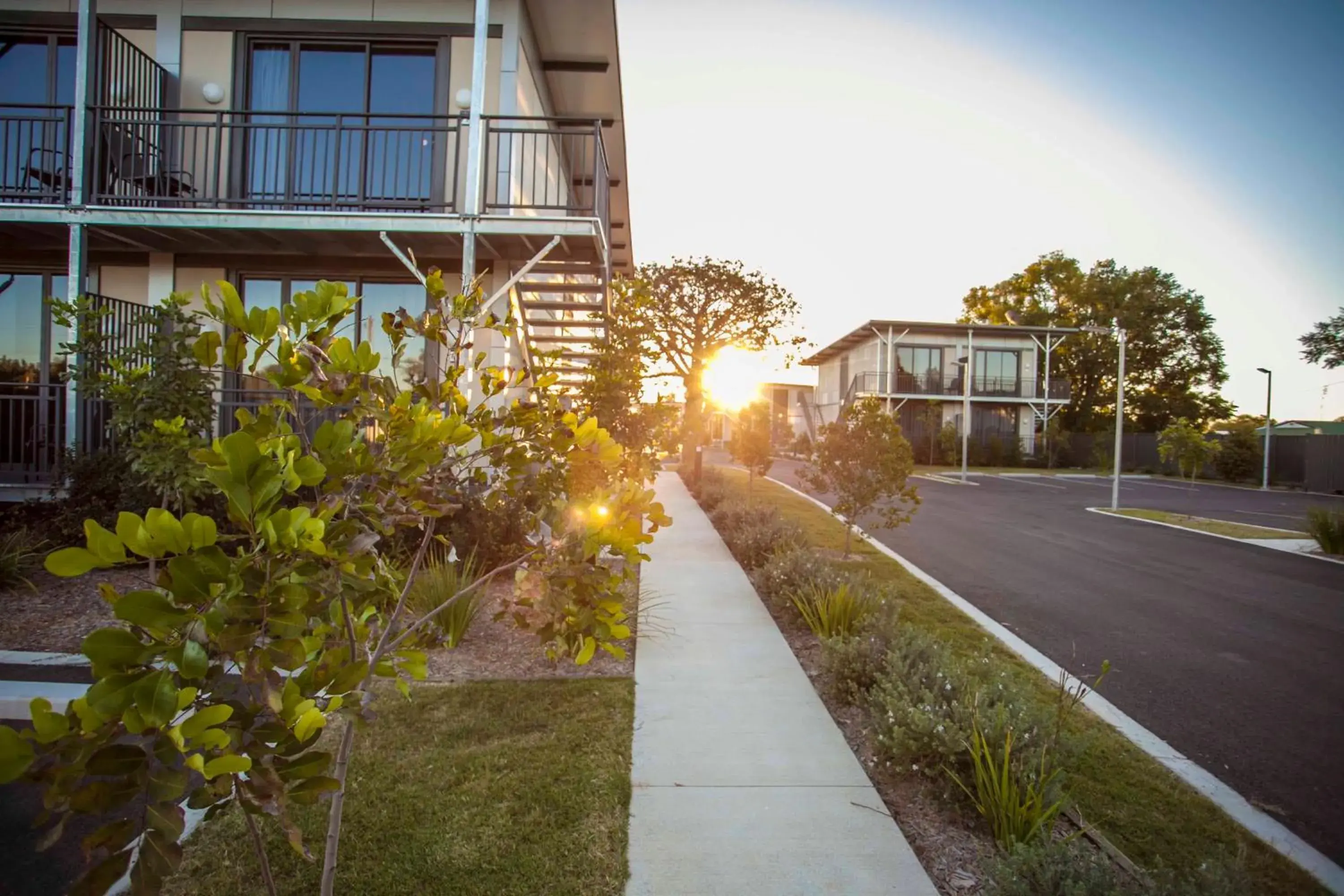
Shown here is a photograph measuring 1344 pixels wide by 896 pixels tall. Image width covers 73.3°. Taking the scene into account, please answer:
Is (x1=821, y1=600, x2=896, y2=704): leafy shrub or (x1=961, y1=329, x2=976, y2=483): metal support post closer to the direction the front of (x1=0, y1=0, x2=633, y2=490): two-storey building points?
the leafy shrub

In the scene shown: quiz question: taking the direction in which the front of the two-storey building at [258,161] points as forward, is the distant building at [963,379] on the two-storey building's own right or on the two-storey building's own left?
on the two-storey building's own left

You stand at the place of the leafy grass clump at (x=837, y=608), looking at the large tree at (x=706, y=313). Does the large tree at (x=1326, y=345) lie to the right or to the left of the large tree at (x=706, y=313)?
right

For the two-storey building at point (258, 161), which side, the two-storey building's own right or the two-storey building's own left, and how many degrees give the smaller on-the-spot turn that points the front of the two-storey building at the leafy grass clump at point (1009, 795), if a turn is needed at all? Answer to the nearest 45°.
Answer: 0° — it already faces it

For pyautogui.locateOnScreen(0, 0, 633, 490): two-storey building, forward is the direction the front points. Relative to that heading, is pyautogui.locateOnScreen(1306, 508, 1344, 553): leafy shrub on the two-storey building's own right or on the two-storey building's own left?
on the two-storey building's own left
